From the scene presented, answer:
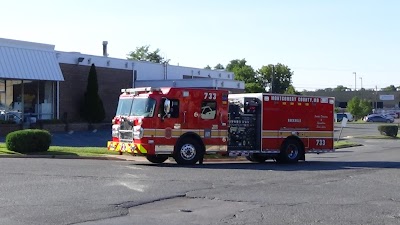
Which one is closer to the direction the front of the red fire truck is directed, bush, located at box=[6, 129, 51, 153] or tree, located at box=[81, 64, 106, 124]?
the bush

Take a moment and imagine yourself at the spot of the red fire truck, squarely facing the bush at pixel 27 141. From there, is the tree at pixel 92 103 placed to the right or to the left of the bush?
right

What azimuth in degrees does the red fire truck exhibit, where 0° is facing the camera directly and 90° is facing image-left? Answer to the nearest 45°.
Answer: approximately 45°
